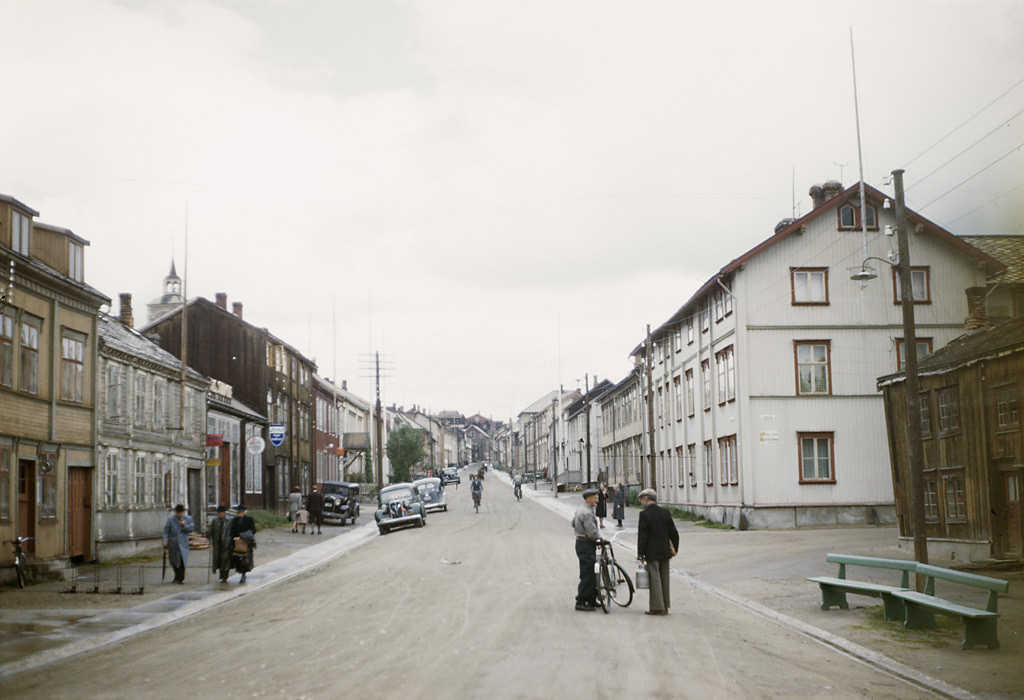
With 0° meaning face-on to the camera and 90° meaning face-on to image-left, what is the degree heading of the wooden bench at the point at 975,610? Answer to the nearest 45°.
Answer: approximately 45°

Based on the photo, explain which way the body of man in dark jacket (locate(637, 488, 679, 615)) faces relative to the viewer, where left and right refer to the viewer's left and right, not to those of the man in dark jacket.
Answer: facing away from the viewer and to the left of the viewer

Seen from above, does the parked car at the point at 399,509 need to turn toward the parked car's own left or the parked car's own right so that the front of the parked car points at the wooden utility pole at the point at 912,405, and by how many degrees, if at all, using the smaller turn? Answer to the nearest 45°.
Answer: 0° — it already faces it

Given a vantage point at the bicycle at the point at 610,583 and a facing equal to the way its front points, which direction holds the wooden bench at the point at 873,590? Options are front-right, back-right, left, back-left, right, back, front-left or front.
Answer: back-left

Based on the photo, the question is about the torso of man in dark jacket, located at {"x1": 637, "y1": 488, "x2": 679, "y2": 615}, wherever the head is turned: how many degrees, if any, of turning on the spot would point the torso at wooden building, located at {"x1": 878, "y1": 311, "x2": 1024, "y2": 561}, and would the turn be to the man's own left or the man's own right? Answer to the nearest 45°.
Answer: approximately 90° to the man's own right

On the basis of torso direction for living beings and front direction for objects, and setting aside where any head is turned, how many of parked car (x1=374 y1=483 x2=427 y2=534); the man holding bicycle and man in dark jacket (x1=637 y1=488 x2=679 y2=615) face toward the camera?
1

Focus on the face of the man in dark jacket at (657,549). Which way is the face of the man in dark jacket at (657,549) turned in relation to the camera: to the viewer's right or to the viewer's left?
to the viewer's left

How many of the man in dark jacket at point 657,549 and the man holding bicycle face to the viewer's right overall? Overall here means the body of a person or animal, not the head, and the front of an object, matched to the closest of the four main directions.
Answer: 1

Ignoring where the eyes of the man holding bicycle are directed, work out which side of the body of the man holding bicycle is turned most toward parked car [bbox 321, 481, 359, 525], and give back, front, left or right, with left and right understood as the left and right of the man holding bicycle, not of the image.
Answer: left

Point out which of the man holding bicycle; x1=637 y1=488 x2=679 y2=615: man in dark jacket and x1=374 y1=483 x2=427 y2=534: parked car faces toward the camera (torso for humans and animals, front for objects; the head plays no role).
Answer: the parked car

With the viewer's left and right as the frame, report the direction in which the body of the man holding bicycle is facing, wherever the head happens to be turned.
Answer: facing to the right of the viewer
